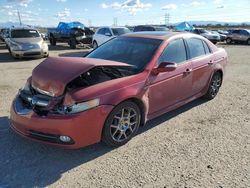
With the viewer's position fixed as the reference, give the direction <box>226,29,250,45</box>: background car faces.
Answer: facing to the left of the viewer

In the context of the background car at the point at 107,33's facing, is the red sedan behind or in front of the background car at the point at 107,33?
in front

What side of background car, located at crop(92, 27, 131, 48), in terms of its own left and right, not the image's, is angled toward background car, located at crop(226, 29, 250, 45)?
left

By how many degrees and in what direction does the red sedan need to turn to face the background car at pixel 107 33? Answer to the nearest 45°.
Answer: approximately 135° to its right

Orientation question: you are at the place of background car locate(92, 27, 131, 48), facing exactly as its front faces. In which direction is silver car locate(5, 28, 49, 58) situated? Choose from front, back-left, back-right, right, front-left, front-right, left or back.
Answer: right
